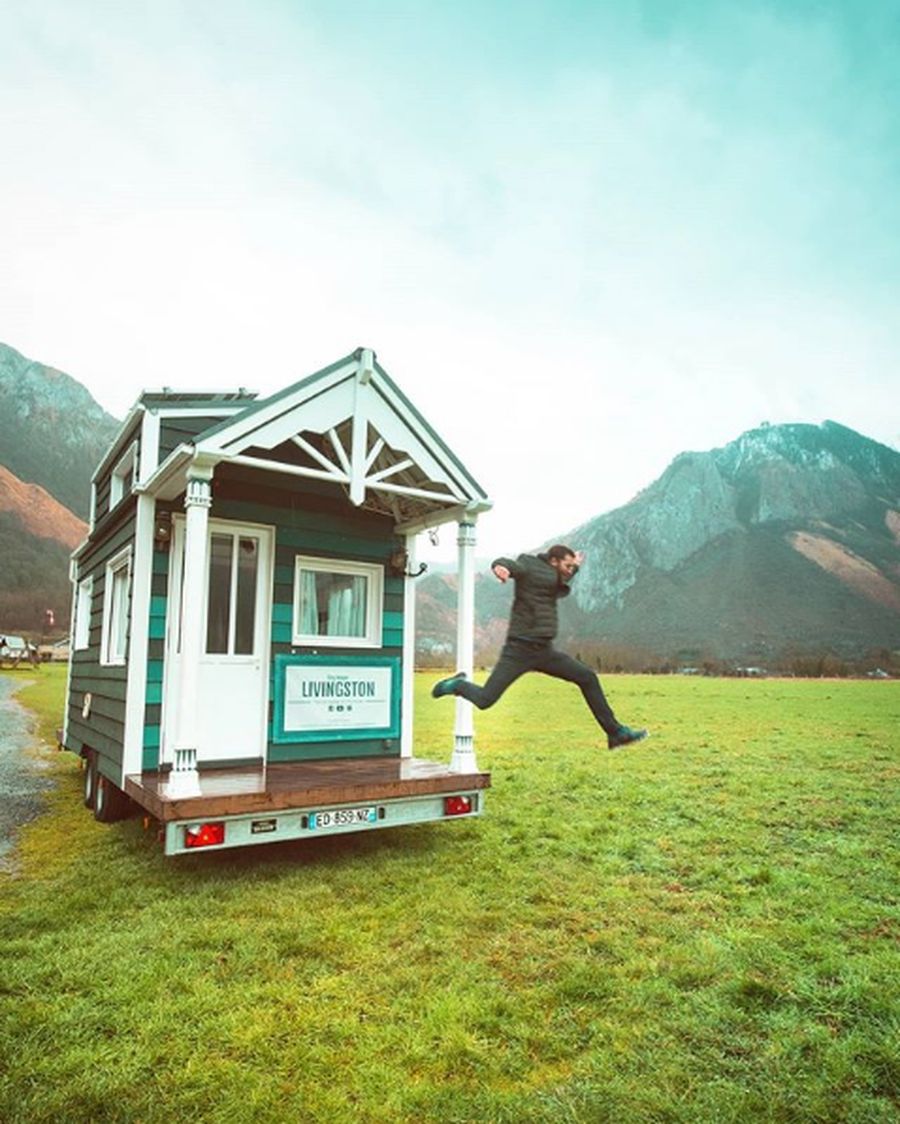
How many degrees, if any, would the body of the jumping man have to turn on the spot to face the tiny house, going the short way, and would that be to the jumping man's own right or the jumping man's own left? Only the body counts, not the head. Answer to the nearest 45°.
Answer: approximately 135° to the jumping man's own left

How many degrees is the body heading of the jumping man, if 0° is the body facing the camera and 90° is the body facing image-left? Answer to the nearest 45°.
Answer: approximately 270°
